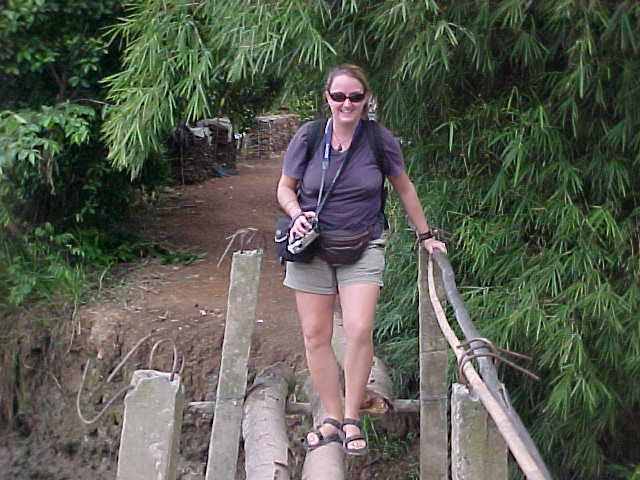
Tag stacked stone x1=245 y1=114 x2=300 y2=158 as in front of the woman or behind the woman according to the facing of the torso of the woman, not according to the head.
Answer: behind

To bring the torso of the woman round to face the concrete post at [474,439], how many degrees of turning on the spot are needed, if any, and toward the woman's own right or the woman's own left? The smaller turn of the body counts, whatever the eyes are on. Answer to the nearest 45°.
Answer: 0° — they already face it

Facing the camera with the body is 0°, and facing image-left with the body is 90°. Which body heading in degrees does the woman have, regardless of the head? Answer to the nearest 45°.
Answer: approximately 0°

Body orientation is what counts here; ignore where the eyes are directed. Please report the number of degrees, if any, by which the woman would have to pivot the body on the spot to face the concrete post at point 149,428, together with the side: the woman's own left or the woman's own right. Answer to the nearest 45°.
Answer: approximately 45° to the woman's own right
